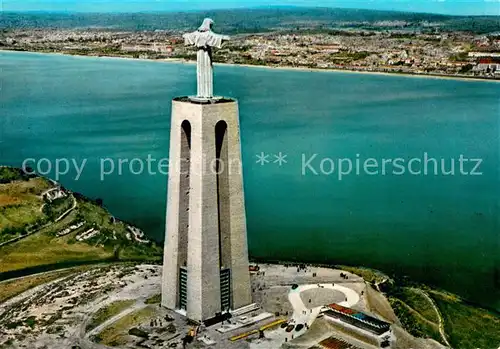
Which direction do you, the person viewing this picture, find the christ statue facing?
facing away from the viewer and to the right of the viewer
